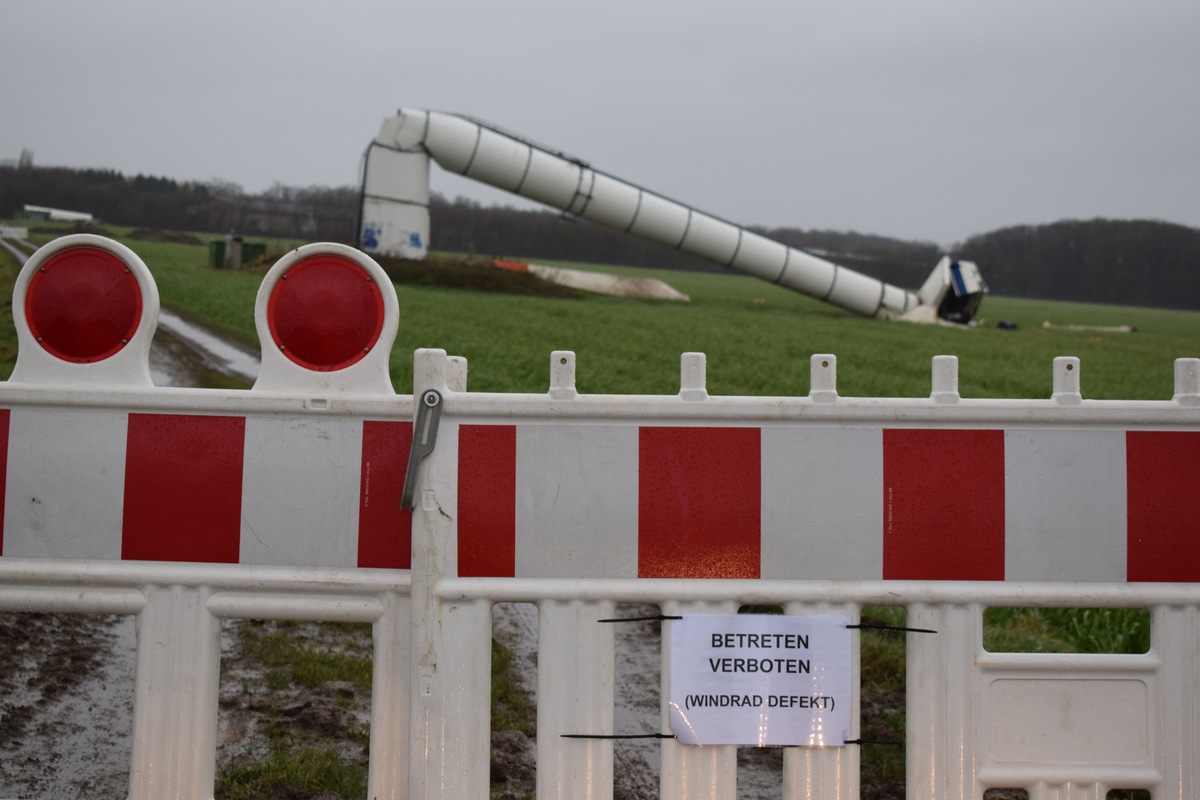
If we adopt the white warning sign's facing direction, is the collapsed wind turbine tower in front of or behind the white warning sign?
behind

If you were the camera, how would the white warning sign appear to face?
facing the viewer

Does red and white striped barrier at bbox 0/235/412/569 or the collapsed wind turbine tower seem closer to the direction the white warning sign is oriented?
the red and white striped barrier

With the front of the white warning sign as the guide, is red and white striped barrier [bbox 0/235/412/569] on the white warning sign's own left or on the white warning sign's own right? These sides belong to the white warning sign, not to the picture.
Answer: on the white warning sign's own right
